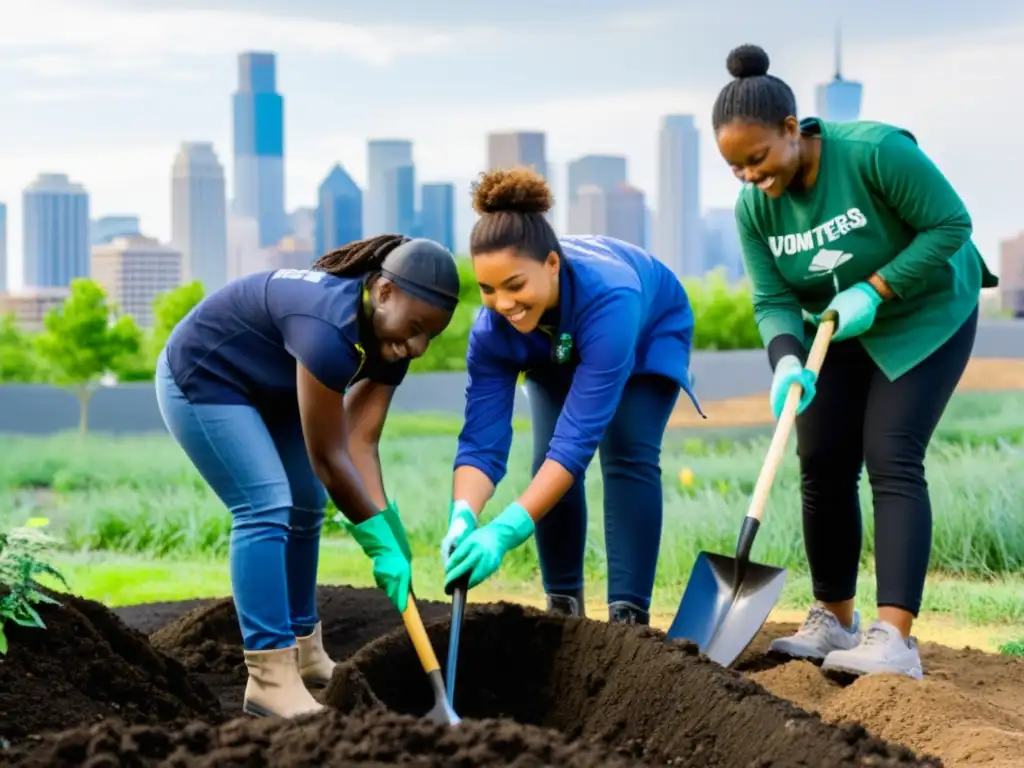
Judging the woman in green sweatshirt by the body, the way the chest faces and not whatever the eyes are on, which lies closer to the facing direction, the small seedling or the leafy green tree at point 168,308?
the small seedling

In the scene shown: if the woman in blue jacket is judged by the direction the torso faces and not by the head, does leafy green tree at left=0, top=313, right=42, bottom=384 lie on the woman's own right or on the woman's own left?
on the woman's own right

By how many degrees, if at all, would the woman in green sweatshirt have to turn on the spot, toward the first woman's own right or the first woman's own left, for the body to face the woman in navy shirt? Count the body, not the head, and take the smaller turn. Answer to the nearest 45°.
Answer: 0° — they already face them

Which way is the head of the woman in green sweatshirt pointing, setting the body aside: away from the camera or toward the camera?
toward the camera

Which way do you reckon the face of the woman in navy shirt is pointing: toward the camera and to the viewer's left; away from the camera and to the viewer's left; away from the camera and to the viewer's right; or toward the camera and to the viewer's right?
toward the camera and to the viewer's right

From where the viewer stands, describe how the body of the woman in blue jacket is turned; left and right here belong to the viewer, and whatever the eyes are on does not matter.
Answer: facing the viewer and to the left of the viewer

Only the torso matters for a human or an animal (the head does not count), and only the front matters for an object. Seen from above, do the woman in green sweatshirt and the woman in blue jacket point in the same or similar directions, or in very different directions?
same or similar directions

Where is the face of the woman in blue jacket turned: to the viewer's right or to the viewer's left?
to the viewer's left

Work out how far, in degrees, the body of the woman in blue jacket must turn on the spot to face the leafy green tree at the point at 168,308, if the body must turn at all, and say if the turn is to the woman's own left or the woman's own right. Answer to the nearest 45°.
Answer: approximately 135° to the woman's own right

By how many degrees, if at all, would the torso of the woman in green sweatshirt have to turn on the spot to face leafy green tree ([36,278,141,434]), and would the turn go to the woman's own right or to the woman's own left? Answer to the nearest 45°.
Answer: approximately 90° to the woman's own right

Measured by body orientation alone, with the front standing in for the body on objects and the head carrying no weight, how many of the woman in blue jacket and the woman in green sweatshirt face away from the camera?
0
